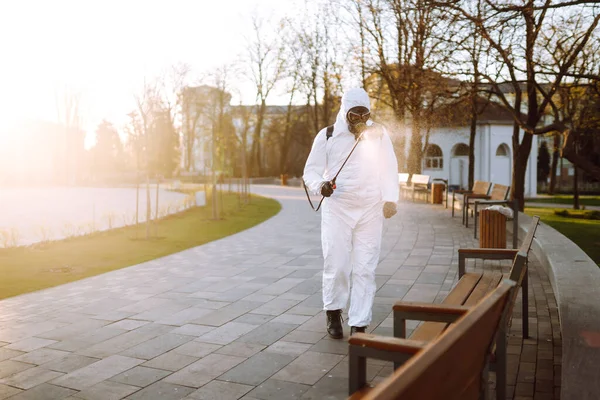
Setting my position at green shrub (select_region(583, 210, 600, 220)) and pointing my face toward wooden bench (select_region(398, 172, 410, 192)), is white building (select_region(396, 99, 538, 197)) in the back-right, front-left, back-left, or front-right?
front-right

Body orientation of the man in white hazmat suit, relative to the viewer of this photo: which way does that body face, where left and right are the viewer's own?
facing the viewer

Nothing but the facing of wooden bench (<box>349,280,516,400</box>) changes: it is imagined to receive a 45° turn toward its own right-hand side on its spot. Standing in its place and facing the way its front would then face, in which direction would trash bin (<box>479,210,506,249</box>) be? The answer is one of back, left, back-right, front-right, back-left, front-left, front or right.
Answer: front

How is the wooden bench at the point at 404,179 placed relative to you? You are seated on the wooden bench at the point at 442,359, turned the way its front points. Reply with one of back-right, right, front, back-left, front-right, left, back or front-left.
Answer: front-right

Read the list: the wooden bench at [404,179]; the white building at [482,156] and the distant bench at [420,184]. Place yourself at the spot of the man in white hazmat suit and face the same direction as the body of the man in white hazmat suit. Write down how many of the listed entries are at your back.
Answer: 3

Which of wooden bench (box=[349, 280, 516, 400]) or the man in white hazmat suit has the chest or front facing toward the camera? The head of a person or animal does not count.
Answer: the man in white hazmat suit

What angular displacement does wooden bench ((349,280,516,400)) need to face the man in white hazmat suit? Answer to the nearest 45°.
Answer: approximately 45° to its right

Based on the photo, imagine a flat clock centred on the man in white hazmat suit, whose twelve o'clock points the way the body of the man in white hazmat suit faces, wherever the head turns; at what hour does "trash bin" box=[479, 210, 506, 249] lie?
The trash bin is roughly at 7 o'clock from the man in white hazmat suit.

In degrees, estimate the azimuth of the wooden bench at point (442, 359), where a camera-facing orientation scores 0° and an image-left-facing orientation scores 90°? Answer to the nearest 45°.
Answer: approximately 135°

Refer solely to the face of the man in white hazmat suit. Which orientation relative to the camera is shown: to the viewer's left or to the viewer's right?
to the viewer's right

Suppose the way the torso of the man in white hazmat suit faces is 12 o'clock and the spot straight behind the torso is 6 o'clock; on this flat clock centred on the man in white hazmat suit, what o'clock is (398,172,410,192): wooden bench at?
The wooden bench is roughly at 6 o'clock from the man in white hazmat suit.

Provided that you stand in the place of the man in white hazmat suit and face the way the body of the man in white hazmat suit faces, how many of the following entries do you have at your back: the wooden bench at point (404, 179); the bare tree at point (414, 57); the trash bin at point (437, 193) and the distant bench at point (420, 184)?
4

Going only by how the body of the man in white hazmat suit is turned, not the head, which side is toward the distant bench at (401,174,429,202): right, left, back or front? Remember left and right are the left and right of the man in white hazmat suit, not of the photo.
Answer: back

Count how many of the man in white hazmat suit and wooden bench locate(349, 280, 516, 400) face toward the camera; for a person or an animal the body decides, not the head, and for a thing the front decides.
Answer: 1

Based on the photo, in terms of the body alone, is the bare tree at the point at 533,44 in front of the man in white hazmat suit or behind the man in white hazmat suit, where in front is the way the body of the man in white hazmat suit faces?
behind

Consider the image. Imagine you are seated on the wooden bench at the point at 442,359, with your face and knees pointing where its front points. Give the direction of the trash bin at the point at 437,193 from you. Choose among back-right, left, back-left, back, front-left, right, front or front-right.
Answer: front-right

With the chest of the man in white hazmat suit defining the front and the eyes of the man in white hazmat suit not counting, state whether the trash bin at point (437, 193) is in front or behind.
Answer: behind

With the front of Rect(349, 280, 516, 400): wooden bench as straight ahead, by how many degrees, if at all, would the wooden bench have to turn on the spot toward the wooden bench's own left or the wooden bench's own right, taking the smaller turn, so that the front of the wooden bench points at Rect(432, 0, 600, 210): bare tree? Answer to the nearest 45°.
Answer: approximately 45° to the wooden bench's own right
